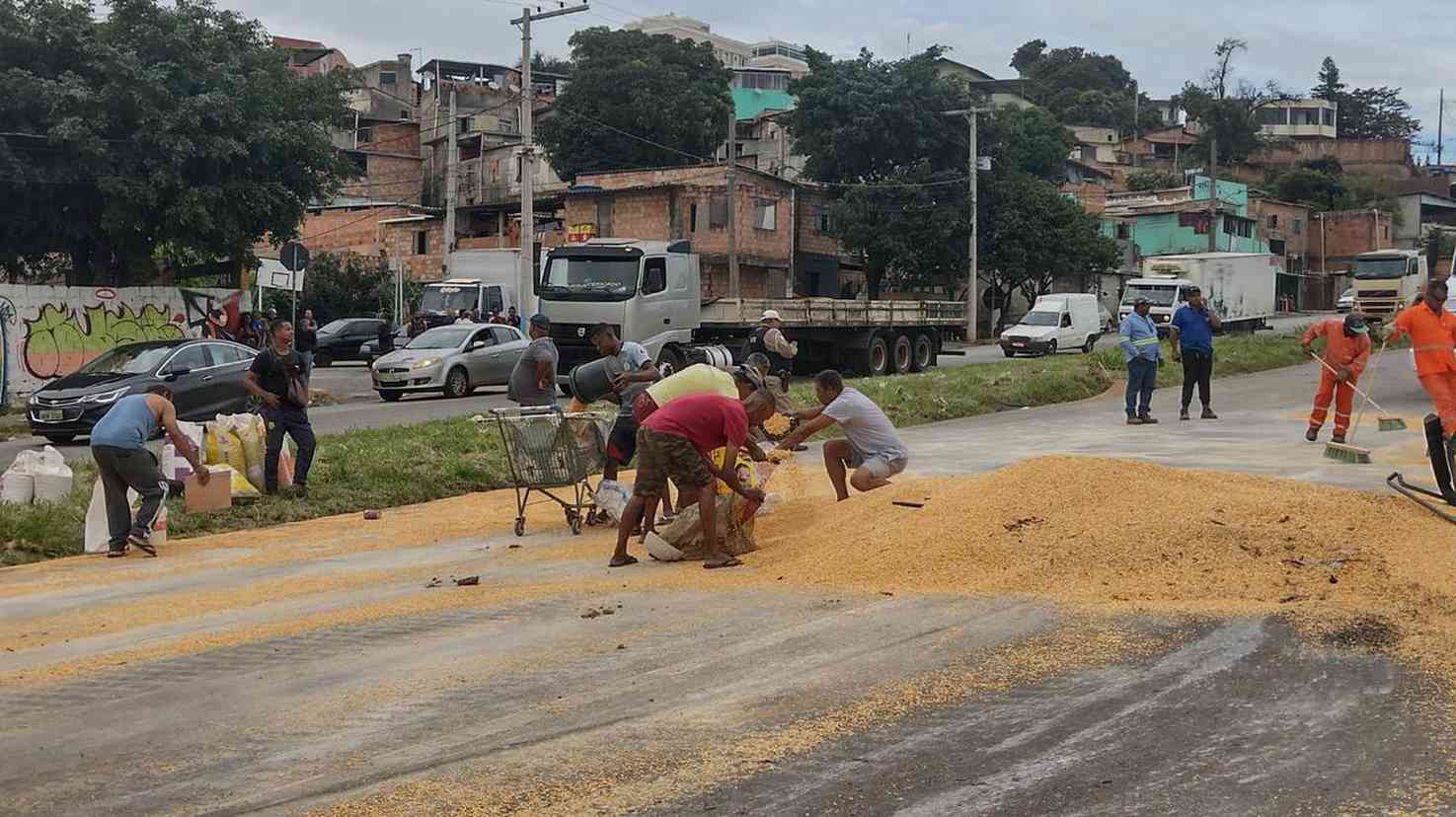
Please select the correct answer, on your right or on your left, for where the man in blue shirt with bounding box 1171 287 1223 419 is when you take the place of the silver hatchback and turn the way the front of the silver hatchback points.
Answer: on your left

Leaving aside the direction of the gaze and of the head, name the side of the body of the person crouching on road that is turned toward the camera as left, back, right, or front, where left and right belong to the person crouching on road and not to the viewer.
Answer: left

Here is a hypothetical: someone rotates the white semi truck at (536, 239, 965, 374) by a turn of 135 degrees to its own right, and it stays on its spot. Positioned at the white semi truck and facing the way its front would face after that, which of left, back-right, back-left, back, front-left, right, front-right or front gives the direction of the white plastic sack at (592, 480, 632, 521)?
back

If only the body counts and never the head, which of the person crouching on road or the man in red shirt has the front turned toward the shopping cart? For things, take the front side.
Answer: the person crouching on road

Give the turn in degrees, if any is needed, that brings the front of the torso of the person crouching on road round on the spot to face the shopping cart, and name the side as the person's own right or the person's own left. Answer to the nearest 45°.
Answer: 0° — they already face it

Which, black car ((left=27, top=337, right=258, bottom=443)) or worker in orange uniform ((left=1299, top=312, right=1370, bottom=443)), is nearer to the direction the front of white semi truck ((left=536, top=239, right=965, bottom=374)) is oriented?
the black car

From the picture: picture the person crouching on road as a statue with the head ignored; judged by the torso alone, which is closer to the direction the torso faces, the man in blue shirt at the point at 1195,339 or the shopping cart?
the shopping cart

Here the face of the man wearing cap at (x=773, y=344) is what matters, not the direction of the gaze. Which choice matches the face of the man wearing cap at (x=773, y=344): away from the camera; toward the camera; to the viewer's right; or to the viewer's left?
toward the camera

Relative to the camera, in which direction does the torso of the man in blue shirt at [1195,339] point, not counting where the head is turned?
toward the camera

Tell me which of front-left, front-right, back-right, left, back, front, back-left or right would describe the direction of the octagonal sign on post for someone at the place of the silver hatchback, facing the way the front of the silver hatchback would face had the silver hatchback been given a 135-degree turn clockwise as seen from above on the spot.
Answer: left

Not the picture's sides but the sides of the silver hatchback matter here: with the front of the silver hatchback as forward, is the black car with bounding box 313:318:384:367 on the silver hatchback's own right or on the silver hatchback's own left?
on the silver hatchback's own right

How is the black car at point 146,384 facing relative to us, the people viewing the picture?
facing the viewer and to the left of the viewer

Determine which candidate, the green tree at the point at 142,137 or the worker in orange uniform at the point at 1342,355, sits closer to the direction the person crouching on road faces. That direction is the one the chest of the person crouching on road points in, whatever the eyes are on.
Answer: the green tree

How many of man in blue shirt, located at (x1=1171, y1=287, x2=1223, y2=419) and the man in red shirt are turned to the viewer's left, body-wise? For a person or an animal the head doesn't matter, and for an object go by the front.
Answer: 0

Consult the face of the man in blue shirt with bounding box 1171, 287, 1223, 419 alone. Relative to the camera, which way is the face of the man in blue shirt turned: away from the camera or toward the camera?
toward the camera

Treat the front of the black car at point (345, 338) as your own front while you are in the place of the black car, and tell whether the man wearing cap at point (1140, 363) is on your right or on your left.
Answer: on your left

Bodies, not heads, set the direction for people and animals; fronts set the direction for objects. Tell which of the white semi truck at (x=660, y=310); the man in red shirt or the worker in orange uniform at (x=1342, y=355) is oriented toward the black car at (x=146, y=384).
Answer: the white semi truck

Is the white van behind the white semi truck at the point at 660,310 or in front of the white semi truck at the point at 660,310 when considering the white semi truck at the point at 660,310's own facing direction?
behind
